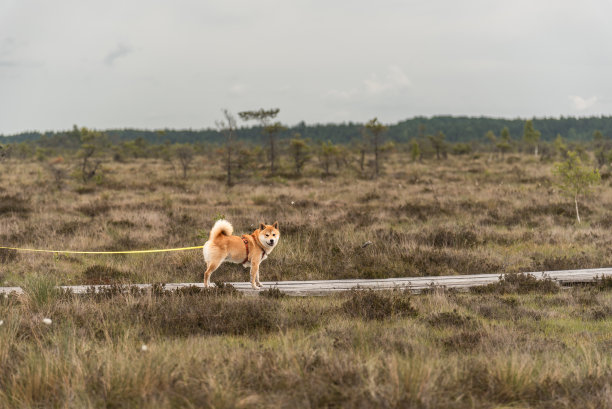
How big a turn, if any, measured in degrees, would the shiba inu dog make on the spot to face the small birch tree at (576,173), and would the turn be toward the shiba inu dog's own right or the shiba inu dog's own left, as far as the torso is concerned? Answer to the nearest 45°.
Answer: approximately 45° to the shiba inu dog's own left

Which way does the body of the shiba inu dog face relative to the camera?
to the viewer's right
